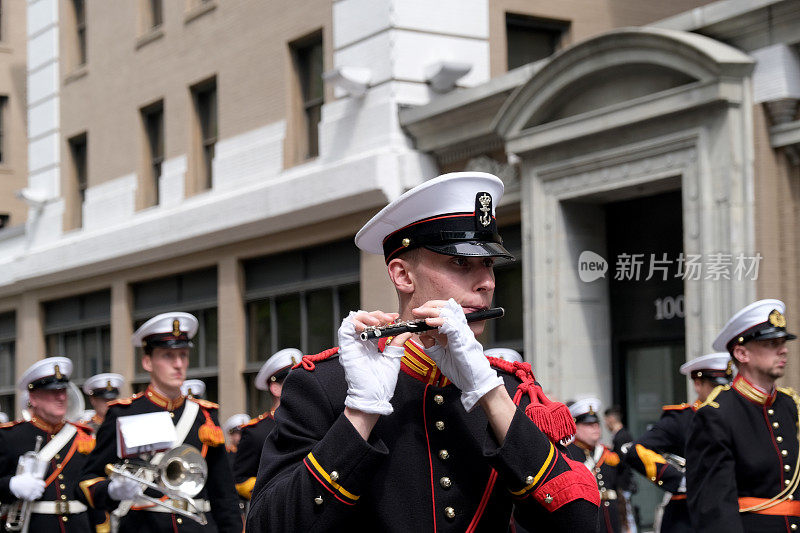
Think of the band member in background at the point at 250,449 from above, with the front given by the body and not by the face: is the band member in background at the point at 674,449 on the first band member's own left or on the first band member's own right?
on the first band member's own left

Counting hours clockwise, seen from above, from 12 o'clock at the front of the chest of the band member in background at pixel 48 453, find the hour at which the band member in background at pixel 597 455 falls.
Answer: the band member in background at pixel 597 455 is roughly at 10 o'clock from the band member in background at pixel 48 453.

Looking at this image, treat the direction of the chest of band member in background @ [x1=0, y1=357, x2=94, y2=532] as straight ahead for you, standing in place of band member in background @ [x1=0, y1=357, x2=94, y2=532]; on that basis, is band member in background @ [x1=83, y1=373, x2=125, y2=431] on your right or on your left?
on your left
